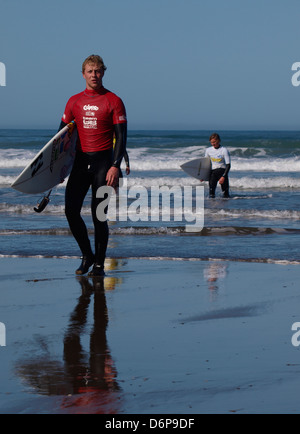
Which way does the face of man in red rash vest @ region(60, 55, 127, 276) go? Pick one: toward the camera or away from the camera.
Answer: toward the camera

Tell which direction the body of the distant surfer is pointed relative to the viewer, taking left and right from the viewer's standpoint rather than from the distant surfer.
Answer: facing the viewer and to the left of the viewer

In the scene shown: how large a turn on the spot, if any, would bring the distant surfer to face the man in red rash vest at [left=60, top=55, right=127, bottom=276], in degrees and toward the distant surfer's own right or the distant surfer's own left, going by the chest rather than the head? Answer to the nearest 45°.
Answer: approximately 45° to the distant surfer's own left
